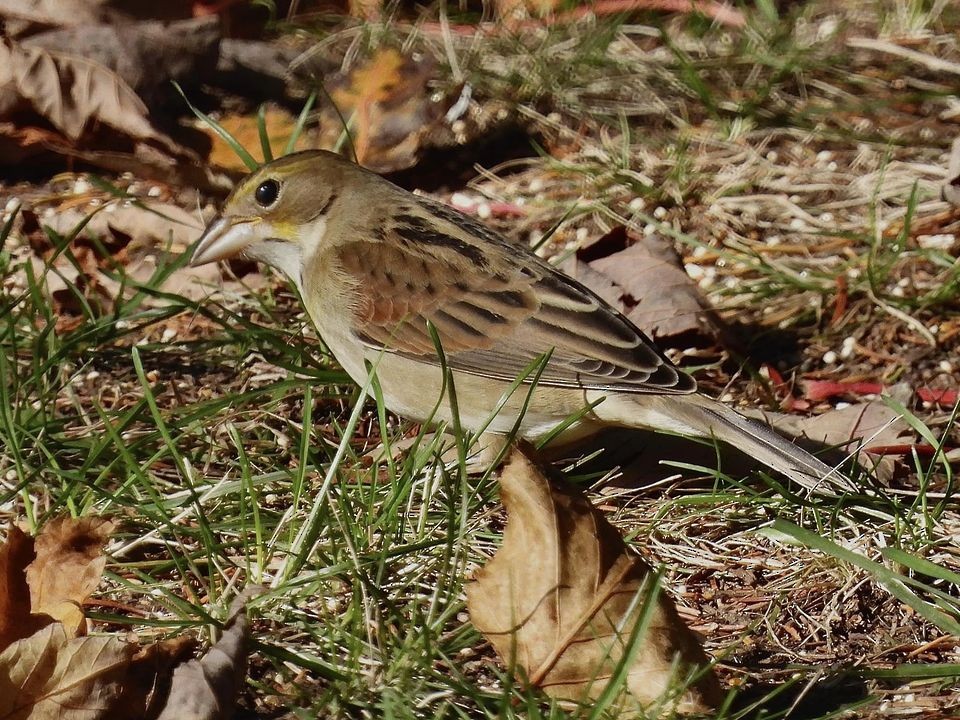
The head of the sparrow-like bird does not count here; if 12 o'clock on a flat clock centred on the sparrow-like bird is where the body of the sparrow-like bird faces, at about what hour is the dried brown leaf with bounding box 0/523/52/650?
The dried brown leaf is roughly at 10 o'clock from the sparrow-like bird.

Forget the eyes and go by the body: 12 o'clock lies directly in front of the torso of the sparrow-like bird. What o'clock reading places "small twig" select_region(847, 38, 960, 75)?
The small twig is roughly at 4 o'clock from the sparrow-like bird.

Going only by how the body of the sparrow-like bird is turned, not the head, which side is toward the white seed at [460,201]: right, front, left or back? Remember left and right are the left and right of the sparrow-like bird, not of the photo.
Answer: right

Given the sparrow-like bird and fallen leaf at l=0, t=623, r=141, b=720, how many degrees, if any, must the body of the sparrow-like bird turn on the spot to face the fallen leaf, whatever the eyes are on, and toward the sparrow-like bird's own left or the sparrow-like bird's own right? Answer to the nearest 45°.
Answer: approximately 90° to the sparrow-like bird's own left

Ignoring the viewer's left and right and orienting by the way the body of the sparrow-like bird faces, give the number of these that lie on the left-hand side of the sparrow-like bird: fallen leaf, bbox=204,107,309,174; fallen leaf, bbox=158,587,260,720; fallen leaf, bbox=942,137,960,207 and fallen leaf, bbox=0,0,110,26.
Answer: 1

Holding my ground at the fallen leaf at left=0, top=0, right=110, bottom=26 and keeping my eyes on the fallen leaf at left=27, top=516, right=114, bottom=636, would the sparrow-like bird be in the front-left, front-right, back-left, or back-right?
front-left

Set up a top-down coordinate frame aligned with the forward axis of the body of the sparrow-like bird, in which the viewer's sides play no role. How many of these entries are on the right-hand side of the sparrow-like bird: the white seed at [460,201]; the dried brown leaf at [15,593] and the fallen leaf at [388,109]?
2

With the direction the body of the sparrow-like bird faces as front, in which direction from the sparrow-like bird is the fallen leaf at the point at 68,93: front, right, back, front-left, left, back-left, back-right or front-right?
front-right

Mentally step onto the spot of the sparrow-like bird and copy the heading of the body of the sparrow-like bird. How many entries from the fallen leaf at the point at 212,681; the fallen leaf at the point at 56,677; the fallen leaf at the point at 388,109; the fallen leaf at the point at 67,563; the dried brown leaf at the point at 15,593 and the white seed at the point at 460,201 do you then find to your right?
2

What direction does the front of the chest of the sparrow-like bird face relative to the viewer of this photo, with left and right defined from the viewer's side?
facing to the left of the viewer
